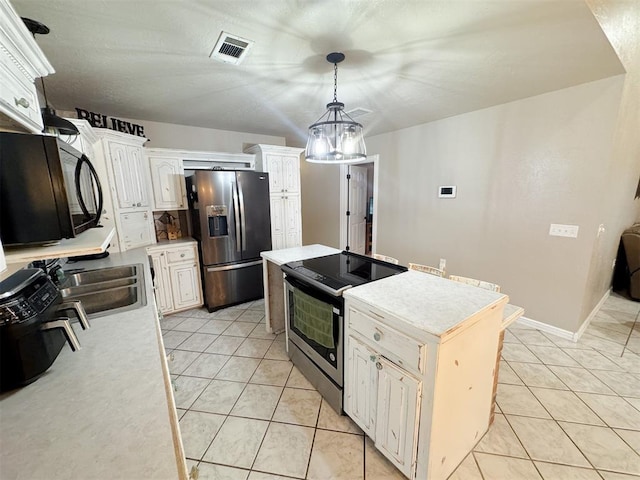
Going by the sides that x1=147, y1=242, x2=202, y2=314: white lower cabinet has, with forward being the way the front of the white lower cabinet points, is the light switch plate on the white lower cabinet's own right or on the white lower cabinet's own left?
on the white lower cabinet's own left

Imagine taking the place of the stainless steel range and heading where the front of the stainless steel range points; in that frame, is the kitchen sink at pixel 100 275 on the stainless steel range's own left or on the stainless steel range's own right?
on the stainless steel range's own right

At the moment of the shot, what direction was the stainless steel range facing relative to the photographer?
facing the viewer and to the left of the viewer

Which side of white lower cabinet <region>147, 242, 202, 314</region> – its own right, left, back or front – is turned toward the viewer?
front

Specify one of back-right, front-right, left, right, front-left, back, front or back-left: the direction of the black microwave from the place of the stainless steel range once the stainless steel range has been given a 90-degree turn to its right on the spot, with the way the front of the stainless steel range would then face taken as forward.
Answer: left

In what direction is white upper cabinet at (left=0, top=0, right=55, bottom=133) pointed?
to the viewer's right

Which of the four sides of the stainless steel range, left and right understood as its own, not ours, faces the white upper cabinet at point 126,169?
right

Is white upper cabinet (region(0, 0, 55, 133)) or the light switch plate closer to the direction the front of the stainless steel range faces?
the white upper cabinet

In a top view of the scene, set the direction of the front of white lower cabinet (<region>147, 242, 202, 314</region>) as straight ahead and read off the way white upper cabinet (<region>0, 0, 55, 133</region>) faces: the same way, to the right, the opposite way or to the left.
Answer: to the left

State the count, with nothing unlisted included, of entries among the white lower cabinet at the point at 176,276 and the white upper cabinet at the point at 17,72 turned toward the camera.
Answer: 1

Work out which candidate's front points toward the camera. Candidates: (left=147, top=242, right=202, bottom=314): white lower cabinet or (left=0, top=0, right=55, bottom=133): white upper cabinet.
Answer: the white lower cabinet

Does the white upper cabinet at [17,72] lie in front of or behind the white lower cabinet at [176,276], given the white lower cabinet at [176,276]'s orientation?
in front
